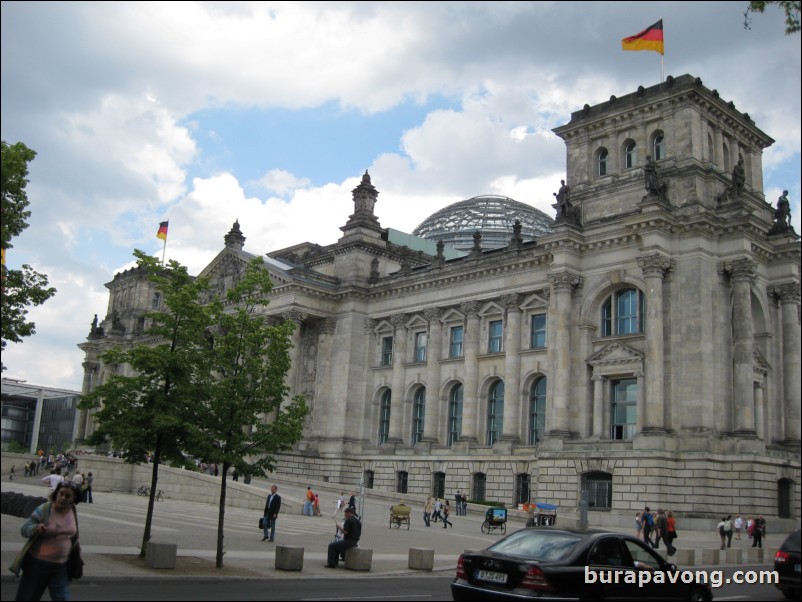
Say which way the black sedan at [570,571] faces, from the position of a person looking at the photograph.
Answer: facing away from the viewer and to the right of the viewer

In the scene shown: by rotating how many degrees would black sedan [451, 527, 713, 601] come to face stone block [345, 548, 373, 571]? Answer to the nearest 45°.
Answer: approximately 90° to its left

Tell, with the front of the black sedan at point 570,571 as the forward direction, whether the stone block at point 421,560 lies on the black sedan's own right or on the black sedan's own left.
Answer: on the black sedan's own left

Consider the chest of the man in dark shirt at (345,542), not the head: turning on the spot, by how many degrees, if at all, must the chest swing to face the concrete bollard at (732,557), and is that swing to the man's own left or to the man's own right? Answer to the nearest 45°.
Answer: approximately 135° to the man's own right

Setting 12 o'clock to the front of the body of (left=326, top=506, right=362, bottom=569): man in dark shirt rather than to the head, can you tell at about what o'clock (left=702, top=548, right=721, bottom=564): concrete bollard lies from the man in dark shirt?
The concrete bollard is roughly at 5 o'clock from the man in dark shirt.

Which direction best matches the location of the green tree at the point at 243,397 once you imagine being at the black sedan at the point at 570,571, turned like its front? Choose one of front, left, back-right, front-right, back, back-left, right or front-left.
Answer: left

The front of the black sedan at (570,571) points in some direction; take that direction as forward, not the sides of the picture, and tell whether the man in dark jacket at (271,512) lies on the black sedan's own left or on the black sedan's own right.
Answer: on the black sedan's own left

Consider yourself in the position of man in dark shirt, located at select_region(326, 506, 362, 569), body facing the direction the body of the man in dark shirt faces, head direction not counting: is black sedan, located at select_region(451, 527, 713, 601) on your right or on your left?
on your left

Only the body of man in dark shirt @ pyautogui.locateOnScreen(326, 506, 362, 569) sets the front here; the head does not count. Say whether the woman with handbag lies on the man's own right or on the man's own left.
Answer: on the man's own left

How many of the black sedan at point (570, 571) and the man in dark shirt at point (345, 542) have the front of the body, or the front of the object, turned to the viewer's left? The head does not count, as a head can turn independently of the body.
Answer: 1

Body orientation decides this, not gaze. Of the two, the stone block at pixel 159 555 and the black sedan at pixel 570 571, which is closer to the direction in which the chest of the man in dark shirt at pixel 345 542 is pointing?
the stone block

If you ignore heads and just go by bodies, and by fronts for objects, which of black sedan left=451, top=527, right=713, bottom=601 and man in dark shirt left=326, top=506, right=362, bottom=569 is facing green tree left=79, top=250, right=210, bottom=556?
the man in dark shirt
